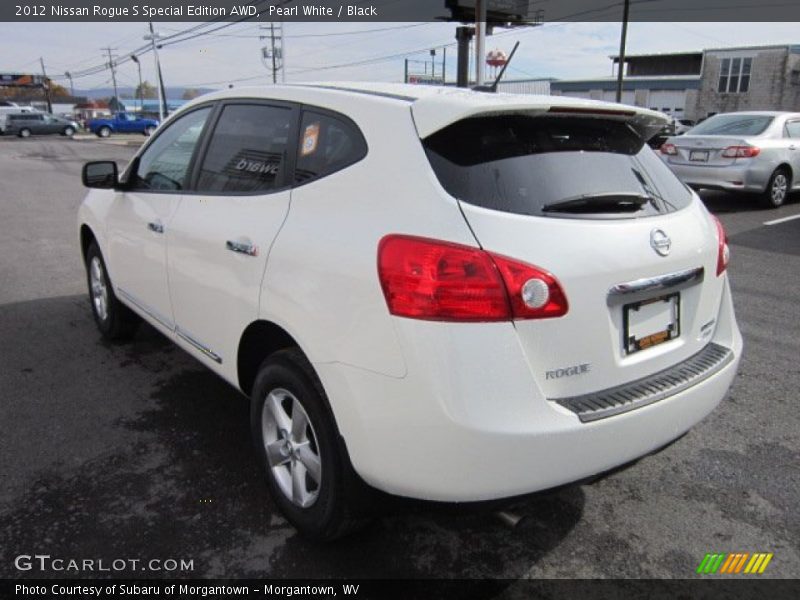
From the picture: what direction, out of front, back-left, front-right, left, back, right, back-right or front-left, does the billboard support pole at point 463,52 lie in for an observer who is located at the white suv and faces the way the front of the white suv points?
front-right

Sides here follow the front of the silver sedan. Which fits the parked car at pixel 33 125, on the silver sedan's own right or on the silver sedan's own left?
on the silver sedan's own left

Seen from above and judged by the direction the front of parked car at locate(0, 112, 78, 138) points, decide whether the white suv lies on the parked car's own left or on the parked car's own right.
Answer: on the parked car's own right

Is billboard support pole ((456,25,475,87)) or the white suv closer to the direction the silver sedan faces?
the billboard support pole

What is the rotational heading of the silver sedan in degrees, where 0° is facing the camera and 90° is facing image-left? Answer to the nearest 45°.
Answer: approximately 225°

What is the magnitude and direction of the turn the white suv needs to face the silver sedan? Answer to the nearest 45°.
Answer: approximately 90° to its right

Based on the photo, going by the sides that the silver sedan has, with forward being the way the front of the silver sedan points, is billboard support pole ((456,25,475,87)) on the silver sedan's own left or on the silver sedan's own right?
on the silver sedan's own left

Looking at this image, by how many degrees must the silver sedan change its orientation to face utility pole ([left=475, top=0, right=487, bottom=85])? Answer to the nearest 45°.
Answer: approximately 90° to its left

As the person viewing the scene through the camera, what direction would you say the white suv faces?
facing away from the viewer and to the left of the viewer
